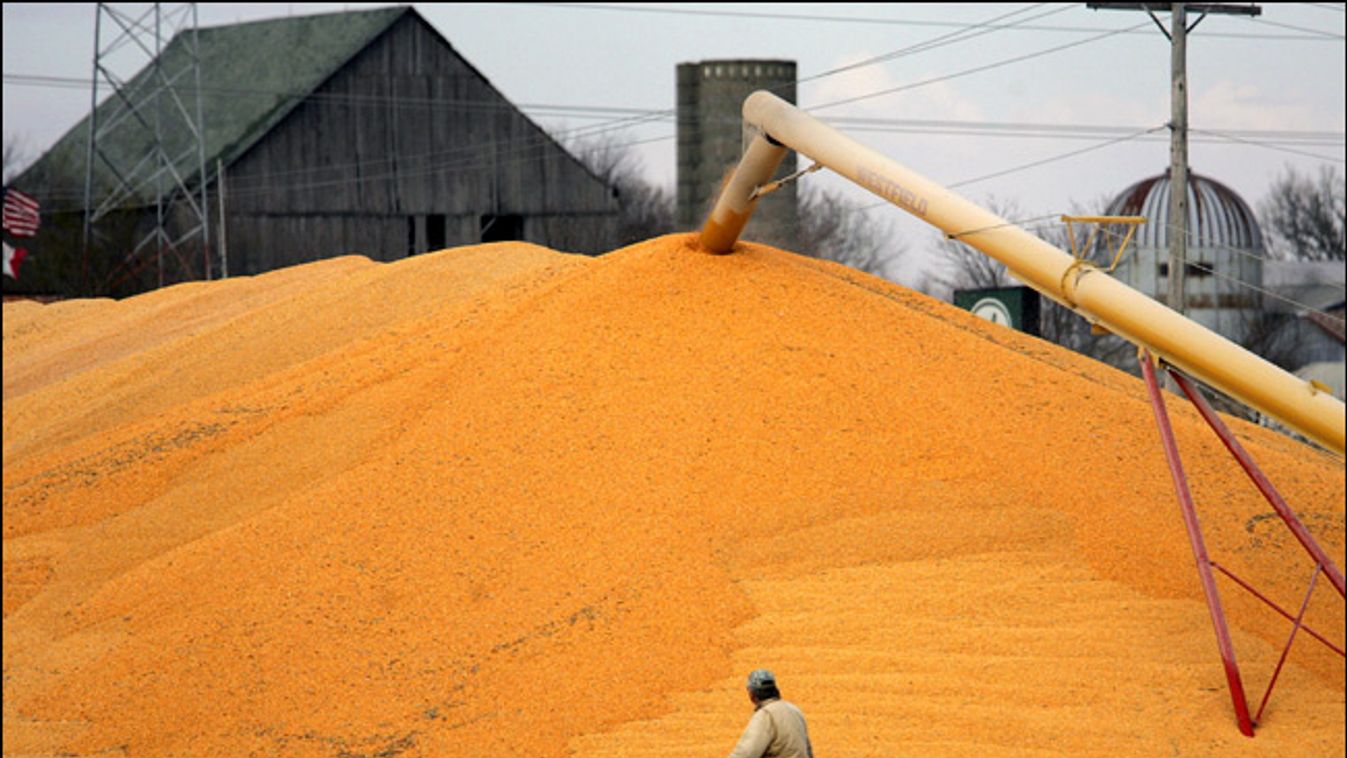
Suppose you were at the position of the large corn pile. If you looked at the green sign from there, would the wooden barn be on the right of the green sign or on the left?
left

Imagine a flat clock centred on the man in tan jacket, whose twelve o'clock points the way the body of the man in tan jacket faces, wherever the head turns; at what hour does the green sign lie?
The green sign is roughly at 2 o'clock from the man in tan jacket.

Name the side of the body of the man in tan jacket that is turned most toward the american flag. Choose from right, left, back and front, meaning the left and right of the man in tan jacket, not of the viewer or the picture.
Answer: front

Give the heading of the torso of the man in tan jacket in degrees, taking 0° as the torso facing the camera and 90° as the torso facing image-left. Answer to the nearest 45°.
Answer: approximately 135°

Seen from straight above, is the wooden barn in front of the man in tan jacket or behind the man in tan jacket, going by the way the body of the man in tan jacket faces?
in front
